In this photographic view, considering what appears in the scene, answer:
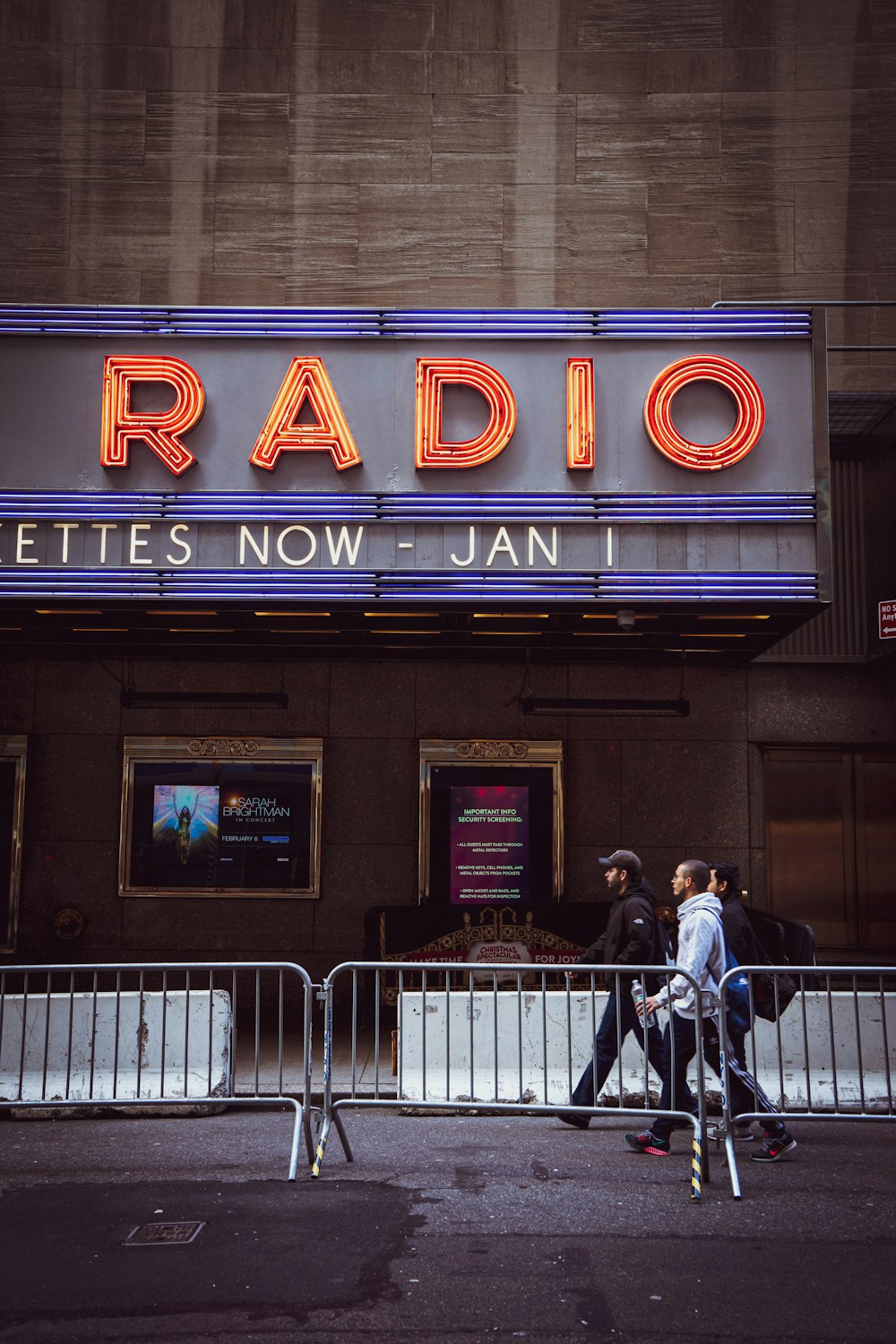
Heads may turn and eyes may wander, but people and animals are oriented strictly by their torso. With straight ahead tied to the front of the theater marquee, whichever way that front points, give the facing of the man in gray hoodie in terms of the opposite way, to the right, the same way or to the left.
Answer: to the right

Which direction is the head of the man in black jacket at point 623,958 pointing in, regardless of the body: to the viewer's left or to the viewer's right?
to the viewer's left

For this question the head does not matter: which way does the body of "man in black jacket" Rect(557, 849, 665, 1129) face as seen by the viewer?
to the viewer's left

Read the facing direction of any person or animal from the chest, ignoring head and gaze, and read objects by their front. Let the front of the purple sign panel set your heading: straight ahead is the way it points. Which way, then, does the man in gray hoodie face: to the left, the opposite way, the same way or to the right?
to the right

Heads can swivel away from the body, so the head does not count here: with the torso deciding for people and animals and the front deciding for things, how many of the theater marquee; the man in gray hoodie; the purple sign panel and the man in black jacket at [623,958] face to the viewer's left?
2

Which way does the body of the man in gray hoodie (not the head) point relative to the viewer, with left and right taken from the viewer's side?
facing to the left of the viewer

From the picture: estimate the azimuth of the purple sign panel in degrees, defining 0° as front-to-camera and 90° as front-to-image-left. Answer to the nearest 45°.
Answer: approximately 0°

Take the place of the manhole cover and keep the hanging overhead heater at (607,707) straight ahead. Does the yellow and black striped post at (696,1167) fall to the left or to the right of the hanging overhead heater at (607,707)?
right

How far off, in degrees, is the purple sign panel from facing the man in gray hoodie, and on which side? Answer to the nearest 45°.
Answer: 0° — it already faces them

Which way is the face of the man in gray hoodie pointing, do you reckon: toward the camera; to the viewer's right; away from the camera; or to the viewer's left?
to the viewer's left
